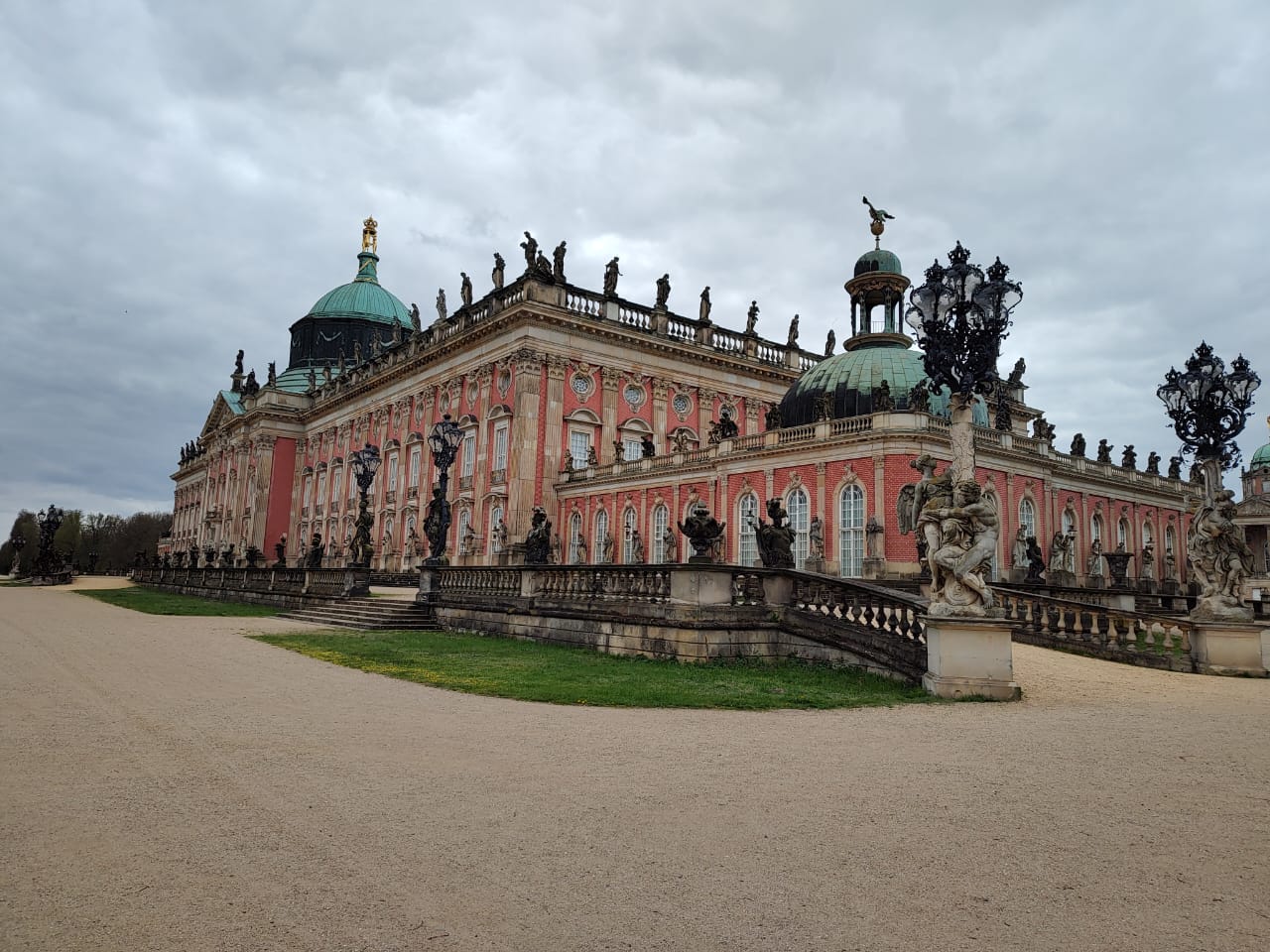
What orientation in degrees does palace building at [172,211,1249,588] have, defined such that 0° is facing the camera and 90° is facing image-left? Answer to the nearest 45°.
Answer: approximately 45°

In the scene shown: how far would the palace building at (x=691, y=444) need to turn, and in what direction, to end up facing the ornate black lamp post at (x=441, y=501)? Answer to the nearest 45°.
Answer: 0° — it already faces it

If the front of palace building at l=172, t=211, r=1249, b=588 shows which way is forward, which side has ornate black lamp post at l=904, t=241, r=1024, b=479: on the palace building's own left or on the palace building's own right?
on the palace building's own left

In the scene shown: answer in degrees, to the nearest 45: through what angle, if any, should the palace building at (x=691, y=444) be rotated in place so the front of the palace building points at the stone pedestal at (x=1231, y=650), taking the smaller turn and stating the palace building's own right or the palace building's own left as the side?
approximately 90° to the palace building's own left

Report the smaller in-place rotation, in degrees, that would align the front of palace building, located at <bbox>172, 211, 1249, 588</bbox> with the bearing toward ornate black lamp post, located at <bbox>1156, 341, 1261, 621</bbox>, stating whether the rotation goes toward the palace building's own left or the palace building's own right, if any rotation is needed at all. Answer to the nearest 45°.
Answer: approximately 90° to the palace building's own left

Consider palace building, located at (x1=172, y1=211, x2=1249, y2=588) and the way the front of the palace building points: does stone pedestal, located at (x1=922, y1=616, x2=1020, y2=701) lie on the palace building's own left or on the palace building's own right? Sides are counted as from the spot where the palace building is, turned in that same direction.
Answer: on the palace building's own left
